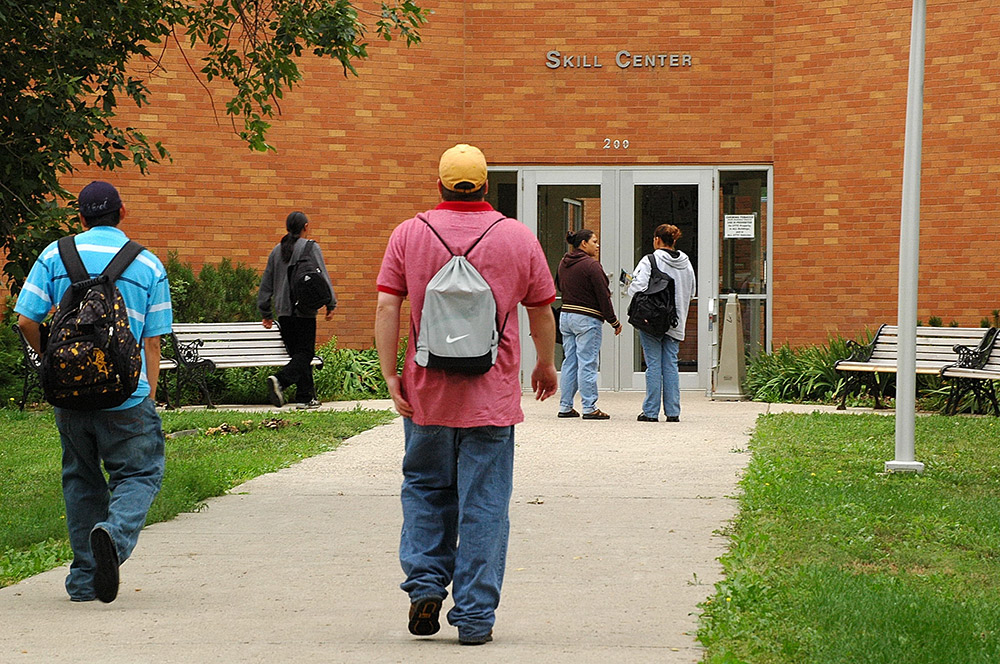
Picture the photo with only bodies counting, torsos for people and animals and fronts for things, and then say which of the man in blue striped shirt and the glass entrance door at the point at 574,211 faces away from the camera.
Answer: the man in blue striped shirt

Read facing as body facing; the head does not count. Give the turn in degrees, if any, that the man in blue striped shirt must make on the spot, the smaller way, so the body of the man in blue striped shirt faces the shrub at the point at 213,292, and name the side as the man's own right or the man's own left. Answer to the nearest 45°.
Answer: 0° — they already face it

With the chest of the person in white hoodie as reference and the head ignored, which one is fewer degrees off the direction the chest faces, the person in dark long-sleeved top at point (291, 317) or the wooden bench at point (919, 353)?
the person in dark long-sleeved top

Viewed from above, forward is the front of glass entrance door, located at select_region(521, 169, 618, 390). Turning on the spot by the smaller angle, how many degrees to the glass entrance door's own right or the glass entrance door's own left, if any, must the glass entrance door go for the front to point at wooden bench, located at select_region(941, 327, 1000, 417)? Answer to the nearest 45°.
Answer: approximately 45° to the glass entrance door's own left

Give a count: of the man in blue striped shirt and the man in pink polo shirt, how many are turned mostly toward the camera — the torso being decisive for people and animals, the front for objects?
0

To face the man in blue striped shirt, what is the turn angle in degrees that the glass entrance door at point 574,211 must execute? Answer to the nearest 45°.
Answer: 0° — it already faces them

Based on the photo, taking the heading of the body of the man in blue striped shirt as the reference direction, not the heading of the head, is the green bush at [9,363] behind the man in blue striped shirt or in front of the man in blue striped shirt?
in front

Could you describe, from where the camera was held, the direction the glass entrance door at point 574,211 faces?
facing the viewer

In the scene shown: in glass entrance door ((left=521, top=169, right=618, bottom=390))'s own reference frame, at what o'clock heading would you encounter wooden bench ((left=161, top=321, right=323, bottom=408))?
The wooden bench is roughly at 2 o'clock from the glass entrance door.

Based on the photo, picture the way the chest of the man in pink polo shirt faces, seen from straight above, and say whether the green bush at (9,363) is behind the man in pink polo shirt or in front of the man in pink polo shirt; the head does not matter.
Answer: in front

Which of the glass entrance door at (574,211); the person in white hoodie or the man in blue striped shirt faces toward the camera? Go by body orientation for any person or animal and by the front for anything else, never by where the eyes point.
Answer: the glass entrance door

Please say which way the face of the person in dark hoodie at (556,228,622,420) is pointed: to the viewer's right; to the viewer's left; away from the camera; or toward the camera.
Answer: to the viewer's right

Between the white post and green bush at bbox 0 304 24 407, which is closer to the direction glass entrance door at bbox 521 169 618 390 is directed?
the white post

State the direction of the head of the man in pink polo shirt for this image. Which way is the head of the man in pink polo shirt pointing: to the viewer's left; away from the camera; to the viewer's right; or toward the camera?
away from the camera

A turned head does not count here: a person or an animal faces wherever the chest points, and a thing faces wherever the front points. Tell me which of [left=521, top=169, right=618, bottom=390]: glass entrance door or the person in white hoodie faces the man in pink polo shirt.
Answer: the glass entrance door

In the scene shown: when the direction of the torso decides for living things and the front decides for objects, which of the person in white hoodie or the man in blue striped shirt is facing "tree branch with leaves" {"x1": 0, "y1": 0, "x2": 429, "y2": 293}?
the man in blue striped shirt

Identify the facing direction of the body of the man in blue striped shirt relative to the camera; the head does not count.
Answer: away from the camera

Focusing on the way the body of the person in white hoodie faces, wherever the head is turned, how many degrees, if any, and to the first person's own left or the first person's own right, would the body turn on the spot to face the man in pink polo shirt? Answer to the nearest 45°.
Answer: approximately 135° to the first person's own left

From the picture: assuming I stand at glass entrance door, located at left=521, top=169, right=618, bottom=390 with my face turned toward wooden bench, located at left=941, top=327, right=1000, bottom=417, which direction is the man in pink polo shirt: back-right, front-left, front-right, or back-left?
front-right

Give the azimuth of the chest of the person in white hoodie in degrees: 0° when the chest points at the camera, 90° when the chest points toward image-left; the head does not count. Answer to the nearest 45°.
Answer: approximately 135°

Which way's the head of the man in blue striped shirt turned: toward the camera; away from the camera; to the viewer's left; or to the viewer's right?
away from the camera

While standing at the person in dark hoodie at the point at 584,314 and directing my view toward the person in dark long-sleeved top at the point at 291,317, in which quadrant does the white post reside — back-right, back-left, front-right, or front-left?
back-left

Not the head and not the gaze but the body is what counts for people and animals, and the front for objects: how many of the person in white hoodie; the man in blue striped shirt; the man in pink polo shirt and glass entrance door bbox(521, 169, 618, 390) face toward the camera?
1

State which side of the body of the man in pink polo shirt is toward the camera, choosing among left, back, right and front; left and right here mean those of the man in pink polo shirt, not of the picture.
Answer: back
